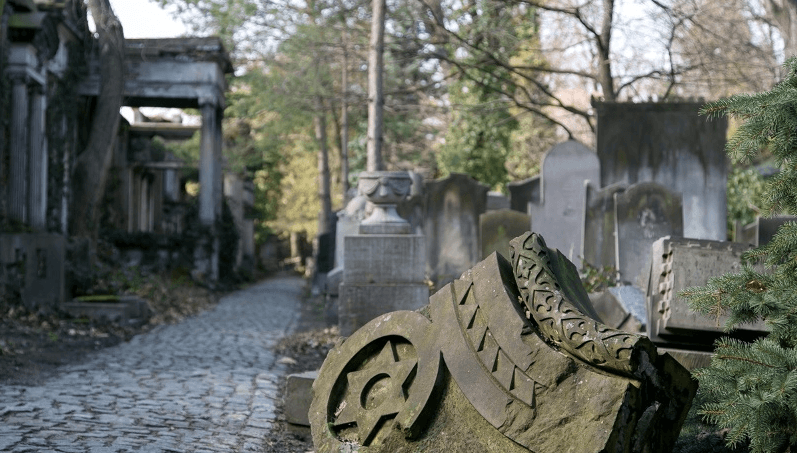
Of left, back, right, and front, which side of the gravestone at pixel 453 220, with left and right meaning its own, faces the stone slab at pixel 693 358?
front

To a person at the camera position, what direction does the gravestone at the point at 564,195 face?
facing the viewer

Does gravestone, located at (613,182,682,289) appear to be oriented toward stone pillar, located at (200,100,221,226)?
no

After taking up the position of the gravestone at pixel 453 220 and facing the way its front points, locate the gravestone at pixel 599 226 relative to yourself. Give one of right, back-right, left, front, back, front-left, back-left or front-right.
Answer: front-left

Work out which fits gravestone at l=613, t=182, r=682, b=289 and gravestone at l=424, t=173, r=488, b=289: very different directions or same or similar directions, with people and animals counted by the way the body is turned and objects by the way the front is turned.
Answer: same or similar directions

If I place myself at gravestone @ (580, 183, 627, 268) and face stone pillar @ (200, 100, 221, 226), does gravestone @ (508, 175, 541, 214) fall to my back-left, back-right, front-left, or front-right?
front-right

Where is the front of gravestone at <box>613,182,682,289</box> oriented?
toward the camera

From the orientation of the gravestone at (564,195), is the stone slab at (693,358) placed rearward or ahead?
ahead

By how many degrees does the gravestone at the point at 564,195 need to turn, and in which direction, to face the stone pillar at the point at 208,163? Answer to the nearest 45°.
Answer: approximately 135° to its right

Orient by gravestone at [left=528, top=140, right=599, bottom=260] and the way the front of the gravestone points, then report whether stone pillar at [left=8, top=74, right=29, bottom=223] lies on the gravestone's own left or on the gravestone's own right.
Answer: on the gravestone's own right

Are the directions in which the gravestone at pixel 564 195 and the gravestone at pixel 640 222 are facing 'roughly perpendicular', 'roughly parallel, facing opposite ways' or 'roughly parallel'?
roughly parallel

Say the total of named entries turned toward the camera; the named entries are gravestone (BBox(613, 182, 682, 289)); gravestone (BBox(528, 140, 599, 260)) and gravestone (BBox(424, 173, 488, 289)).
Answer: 3

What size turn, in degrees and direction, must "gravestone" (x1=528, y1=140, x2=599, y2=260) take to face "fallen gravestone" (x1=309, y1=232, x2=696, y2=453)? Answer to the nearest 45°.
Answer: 0° — it already faces it

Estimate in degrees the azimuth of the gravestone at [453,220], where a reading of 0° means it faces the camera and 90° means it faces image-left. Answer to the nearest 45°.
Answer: approximately 0°

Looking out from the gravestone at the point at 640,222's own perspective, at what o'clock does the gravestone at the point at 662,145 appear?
the gravestone at the point at 662,145 is roughly at 6 o'clock from the gravestone at the point at 640,222.

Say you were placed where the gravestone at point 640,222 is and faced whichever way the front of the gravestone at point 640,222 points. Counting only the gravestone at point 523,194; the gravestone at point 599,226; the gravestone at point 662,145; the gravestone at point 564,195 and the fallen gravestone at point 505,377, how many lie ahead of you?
1

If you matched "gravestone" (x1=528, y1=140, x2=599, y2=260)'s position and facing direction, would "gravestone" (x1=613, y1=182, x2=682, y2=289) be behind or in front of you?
in front

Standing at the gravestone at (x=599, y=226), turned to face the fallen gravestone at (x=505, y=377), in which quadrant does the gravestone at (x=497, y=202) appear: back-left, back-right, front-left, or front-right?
back-right

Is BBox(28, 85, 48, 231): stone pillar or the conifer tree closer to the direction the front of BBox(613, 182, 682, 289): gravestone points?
the conifer tree
